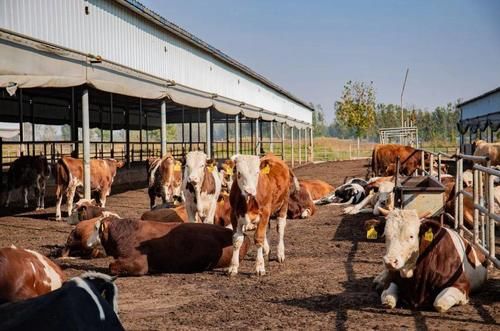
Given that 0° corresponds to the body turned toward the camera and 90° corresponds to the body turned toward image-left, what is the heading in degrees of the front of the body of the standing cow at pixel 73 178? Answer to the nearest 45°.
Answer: approximately 225°

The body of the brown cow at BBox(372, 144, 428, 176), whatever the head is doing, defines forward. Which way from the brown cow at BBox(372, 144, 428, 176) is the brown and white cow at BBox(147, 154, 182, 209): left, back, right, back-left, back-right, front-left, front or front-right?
back-right

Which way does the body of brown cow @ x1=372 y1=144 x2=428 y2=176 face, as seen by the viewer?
to the viewer's right

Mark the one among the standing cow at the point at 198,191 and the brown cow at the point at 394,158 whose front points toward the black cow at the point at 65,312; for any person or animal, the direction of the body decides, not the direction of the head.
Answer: the standing cow

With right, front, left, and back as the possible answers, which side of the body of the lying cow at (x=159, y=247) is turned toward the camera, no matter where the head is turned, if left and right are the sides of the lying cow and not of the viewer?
left

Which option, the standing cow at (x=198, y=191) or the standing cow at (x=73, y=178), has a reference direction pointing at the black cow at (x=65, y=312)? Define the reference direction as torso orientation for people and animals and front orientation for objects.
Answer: the standing cow at (x=198, y=191)

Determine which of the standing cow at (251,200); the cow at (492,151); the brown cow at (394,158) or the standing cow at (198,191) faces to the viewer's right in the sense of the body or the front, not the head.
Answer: the brown cow

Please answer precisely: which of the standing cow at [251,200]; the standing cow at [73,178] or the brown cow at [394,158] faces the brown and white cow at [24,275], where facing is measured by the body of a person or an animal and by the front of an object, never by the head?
the standing cow at [251,200]

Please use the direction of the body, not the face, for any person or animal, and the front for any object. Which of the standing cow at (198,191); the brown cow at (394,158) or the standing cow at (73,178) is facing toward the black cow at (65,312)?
the standing cow at (198,191)

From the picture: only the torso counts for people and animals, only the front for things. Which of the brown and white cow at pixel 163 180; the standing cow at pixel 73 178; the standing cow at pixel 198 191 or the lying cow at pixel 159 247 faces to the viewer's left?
the lying cow

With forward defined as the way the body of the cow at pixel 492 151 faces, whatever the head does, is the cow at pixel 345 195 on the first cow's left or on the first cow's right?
on the first cow's left

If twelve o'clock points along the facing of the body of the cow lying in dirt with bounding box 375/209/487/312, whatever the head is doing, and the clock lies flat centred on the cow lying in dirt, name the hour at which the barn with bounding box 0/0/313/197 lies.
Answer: The barn is roughly at 3 o'clock from the cow lying in dirt.

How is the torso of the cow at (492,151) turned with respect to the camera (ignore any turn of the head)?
to the viewer's left

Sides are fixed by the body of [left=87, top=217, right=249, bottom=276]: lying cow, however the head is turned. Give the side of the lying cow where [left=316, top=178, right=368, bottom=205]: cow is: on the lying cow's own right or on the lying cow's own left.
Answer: on the lying cow's own right

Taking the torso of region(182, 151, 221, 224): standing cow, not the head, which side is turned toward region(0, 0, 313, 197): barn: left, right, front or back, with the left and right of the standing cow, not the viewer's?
back

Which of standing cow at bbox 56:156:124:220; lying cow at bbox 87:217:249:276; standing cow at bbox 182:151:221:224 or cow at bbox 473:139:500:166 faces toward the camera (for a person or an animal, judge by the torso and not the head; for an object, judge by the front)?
standing cow at bbox 182:151:221:224
